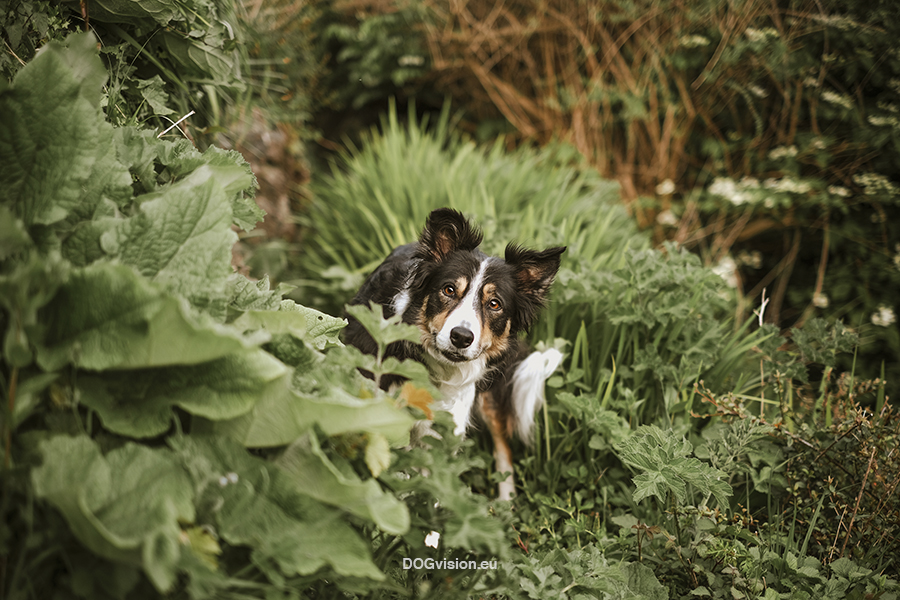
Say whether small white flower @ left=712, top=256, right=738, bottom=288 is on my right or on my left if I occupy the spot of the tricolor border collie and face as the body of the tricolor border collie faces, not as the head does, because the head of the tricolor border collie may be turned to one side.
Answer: on my left

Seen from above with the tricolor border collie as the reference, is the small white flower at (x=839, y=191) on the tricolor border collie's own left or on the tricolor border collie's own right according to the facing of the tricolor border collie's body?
on the tricolor border collie's own left

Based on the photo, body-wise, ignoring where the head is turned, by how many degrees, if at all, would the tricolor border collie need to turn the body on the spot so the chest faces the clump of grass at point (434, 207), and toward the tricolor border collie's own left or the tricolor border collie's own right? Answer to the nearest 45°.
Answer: approximately 135° to the tricolor border collie's own left

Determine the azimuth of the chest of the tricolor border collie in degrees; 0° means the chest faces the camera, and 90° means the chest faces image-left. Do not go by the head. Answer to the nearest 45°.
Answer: approximately 315°
